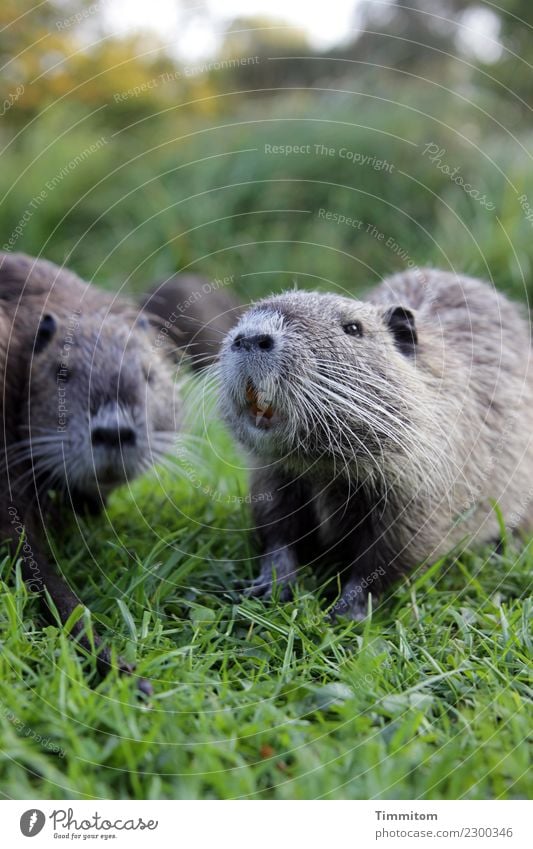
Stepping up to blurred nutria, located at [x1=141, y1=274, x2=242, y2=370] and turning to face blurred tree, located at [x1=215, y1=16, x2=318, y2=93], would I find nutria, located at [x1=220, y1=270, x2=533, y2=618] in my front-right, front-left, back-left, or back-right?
back-right

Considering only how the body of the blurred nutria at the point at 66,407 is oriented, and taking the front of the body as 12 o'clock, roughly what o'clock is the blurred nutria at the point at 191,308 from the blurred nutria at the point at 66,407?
the blurred nutria at the point at 191,308 is roughly at 8 o'clock from the blurred nutria at the point at 66,407.

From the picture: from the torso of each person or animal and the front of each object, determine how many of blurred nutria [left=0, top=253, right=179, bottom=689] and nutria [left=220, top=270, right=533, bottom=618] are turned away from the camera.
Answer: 0

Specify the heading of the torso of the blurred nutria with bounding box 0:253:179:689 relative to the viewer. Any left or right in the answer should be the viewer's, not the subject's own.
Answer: facing the viewer and to the right of the viewer

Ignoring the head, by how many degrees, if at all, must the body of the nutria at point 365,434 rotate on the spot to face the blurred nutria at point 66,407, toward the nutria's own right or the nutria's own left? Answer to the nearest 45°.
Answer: approximately 45° to the nutria's own right

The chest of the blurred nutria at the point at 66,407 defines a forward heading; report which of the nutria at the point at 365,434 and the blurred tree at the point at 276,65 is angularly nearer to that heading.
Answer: the nutria

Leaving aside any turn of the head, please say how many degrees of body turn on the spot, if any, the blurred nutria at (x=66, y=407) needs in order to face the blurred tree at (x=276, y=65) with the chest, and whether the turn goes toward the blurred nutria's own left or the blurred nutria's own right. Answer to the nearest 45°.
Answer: approximately 135° to the blurred nutria's own left

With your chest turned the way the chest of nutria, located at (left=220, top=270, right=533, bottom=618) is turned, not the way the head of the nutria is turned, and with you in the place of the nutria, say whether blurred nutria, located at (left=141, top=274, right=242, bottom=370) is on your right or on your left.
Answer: on your right

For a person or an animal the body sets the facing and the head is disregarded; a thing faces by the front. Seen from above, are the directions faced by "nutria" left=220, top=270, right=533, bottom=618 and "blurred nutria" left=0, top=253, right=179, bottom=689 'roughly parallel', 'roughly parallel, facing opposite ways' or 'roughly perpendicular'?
roughly perpendicular

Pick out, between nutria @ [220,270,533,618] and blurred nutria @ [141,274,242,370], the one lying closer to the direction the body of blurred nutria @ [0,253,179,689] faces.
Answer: the nutria

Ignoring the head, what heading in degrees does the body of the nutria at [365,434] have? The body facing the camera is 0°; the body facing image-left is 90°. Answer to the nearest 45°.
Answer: approximately 45°

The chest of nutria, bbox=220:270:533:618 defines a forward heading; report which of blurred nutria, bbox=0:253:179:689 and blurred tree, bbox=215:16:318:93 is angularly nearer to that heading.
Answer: the blurred nutria
